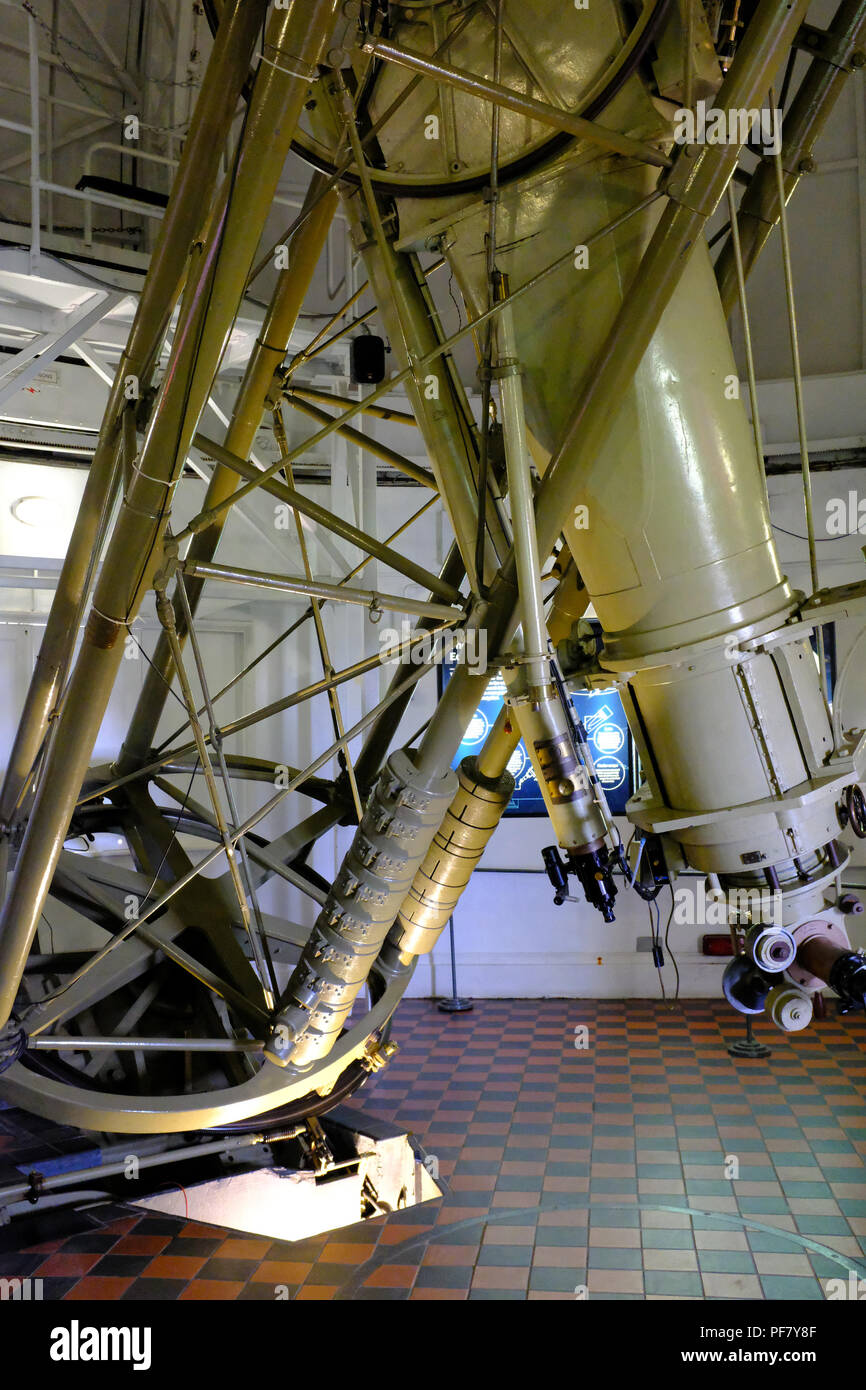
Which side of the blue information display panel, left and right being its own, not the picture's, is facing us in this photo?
front

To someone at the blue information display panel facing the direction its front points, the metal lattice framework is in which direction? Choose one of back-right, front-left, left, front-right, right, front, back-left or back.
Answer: front
